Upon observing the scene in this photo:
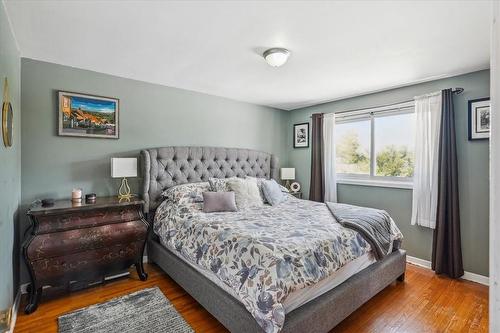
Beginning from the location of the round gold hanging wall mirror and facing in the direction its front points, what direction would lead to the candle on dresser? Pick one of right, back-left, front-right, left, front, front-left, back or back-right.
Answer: front-left

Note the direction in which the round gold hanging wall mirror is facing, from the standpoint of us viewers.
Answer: facing to the right of the viewer

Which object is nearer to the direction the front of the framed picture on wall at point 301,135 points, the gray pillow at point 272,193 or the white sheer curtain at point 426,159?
the gray pillow

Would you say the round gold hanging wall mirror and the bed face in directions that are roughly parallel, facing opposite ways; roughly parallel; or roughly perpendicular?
roughly perpendicular

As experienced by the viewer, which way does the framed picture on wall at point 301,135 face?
facing the viewer and to the left of the viewer

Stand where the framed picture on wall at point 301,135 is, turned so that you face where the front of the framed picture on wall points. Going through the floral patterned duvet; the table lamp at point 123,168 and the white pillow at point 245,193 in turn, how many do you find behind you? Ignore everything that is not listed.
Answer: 0

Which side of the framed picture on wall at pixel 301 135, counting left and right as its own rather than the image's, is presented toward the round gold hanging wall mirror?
front

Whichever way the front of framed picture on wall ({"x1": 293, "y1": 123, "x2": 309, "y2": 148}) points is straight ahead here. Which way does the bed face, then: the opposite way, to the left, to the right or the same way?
to the left

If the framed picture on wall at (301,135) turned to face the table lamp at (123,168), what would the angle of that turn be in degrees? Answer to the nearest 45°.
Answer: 0° — it already faces it

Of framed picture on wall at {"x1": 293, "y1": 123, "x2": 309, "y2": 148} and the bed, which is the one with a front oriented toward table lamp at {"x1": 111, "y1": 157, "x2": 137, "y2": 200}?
the framed picture on wall

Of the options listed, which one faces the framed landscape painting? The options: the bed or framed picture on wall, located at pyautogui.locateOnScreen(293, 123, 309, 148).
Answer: the framed picture on wall

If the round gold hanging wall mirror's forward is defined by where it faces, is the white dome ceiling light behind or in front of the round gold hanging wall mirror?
in front

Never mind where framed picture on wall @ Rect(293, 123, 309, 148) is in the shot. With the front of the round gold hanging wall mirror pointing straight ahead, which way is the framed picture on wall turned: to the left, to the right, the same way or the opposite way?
the opposite way

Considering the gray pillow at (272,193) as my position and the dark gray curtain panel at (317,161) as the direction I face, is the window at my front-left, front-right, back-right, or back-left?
front-right

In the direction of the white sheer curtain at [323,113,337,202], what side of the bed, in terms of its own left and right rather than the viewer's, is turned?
left

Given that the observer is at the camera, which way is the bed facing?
facing the viewer and to the right of the viewer
